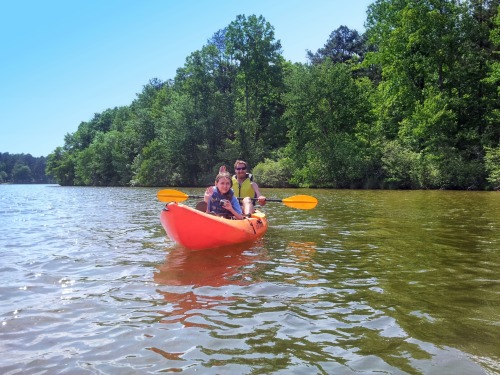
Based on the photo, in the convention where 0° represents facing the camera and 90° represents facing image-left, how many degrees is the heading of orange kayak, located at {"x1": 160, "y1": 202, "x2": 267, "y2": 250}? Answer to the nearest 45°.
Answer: approximately 45°

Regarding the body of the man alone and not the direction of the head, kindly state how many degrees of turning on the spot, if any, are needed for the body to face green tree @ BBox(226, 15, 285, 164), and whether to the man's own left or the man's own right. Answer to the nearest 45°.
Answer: approximately 180°

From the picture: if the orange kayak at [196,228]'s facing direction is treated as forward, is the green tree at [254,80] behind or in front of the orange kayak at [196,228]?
behind

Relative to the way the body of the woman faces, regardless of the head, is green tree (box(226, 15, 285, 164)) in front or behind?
behind
